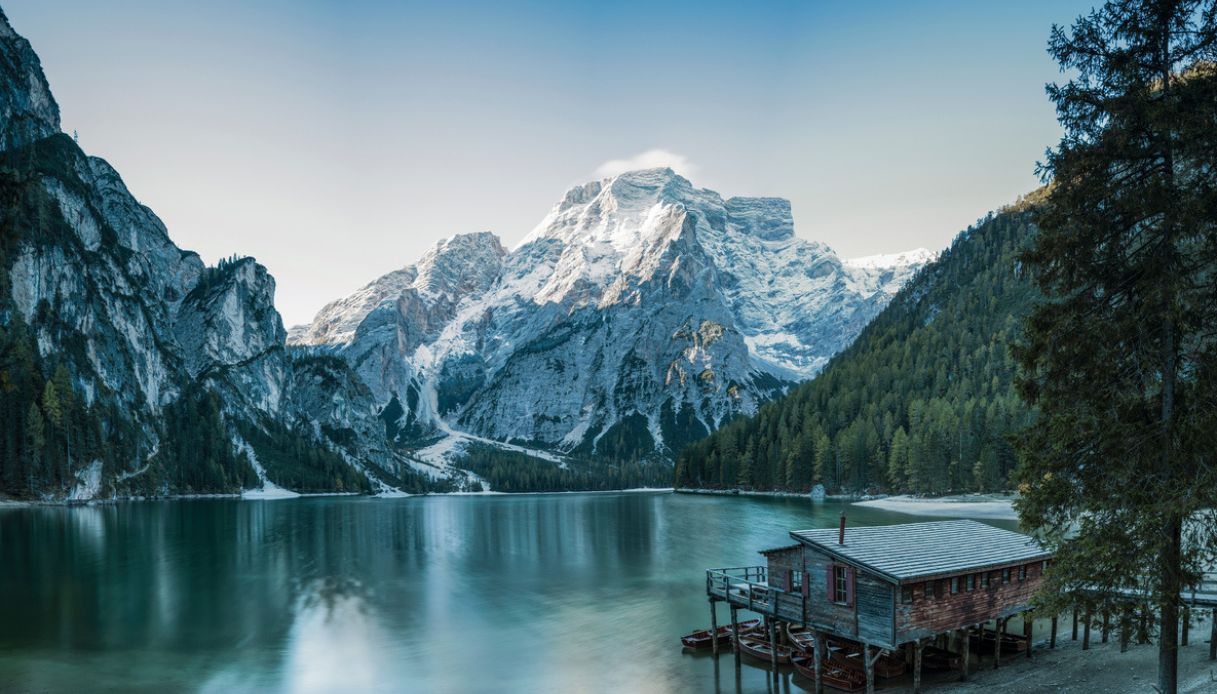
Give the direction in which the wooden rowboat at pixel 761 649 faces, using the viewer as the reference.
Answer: facing away from the viewer and to the left of the viewer

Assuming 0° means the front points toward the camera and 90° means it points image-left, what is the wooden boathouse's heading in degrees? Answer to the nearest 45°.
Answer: approximately 45°

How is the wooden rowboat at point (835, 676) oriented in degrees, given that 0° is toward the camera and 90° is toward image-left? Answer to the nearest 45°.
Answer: approximately 135°
